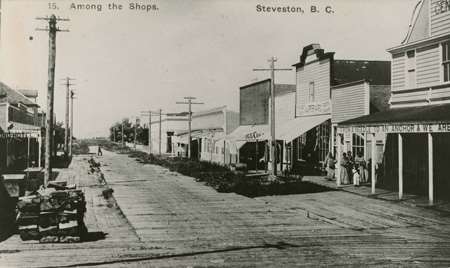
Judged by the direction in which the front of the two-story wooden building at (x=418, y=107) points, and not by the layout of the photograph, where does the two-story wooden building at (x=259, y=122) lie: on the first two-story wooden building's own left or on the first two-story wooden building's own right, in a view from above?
on the first two-story wooden building's own right

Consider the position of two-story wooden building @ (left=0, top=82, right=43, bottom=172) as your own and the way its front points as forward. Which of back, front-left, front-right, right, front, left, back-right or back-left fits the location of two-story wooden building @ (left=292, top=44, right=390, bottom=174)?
front

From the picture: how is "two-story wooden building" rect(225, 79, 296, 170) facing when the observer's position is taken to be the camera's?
facing the viewer and to the left of the viewer

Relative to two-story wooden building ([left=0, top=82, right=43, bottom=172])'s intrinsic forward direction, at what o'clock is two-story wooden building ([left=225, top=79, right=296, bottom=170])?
two-story wooden building ([left=225, top=79, right=296, bottom=170]) is roughly at 11 o'clock from two-story wooden building ([left=0, top=82, right=43, bottom=172]).

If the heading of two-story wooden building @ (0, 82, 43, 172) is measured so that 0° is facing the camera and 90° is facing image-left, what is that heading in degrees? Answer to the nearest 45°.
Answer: approximately 315°

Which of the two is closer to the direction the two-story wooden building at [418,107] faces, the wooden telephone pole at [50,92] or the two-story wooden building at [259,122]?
the wooden telephone pole

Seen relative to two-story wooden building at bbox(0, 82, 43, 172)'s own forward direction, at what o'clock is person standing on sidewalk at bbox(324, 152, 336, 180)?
The person standing on sidewalk is roughly at 12 o'clock from the two-story wooden building.

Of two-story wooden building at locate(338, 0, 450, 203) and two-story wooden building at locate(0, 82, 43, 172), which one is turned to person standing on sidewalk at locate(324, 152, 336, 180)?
two-story wooden building at locate(0, 82, 43, 172)

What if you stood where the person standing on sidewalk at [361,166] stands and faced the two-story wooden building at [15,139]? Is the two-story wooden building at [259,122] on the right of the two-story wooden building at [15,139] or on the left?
right

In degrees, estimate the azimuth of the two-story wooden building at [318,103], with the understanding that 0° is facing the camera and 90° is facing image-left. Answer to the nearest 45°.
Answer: approximately 45°

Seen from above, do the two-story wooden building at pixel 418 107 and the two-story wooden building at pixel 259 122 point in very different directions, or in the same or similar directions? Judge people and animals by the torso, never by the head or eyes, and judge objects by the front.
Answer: same or similar directions

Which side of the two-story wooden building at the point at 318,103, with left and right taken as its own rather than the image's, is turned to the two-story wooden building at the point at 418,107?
left

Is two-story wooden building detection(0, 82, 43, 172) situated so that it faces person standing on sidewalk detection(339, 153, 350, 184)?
yes
